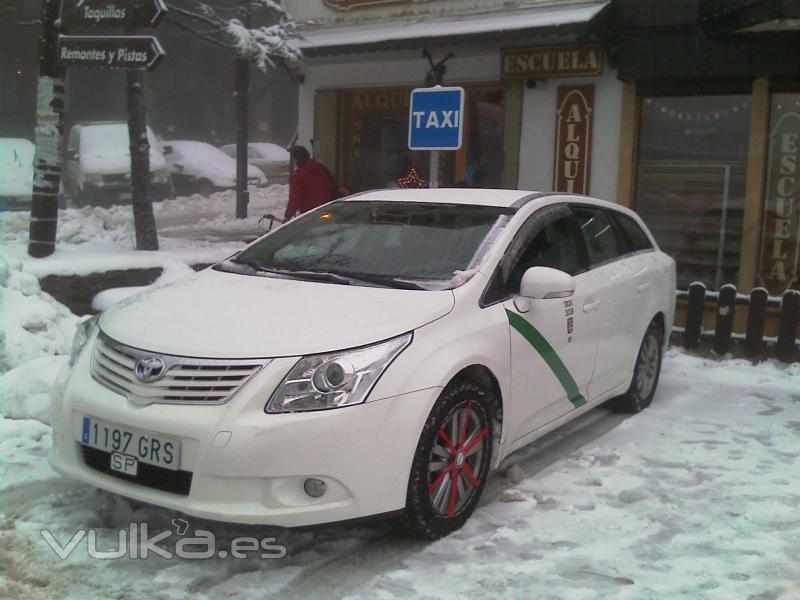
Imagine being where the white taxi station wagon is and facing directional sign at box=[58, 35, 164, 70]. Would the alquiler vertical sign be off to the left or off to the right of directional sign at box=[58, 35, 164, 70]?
right

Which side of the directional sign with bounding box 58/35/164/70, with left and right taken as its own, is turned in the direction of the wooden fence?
left

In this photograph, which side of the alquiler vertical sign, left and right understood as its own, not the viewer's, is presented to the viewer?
front

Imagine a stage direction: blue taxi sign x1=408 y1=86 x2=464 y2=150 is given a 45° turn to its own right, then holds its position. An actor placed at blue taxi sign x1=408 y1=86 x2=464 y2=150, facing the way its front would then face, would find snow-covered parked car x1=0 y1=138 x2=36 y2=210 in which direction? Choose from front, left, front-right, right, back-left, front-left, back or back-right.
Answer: right

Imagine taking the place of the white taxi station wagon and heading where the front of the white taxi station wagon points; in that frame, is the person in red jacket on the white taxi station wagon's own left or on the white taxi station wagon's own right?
on the white taxi station wagon's own right

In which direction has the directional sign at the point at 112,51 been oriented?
toward the camera

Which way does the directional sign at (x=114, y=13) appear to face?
toward the camera

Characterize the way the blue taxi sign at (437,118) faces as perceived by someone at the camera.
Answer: facing the viewer

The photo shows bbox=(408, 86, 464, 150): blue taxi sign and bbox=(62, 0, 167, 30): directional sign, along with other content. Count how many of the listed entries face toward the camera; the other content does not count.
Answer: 2

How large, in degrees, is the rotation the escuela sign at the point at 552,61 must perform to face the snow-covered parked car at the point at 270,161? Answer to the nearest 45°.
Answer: approximately 135° to its right

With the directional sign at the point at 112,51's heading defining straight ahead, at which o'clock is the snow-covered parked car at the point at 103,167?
The snow-covered parked car is roughly at 6 o'clock from the directional sign.
